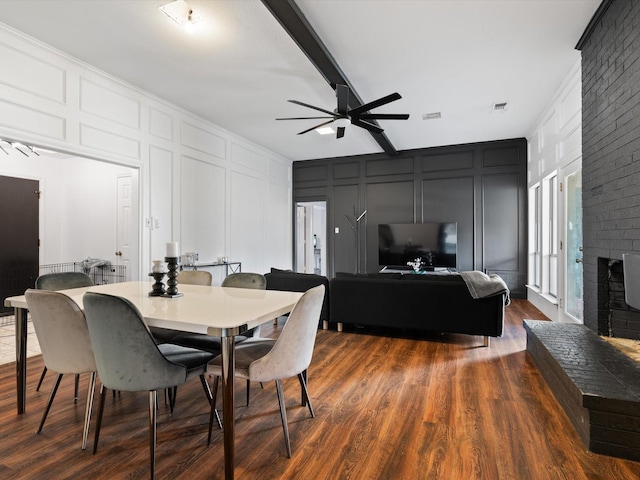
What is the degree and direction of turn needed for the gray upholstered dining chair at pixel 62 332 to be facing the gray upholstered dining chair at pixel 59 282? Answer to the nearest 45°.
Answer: approximately 45° to its left

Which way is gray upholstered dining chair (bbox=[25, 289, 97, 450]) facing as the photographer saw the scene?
facing away from the viewer and to the right of the viewer

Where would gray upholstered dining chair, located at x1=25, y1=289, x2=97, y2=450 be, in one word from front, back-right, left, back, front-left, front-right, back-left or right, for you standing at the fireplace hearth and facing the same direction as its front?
front-left

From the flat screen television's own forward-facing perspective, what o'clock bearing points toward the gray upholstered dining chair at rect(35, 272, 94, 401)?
The gray upholstered dining chair is roughly at 1 o'clock from the flat screen television.

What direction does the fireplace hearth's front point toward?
to the viewer's left

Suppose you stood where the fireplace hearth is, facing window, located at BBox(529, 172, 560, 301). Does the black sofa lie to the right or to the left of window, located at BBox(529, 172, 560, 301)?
left

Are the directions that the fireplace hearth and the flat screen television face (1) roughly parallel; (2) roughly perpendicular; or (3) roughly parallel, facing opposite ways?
roughly perpendicular

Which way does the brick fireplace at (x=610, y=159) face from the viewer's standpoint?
to the viewer's left

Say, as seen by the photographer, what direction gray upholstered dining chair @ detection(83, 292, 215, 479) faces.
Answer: facing away from the viewer and to the right of the viewer

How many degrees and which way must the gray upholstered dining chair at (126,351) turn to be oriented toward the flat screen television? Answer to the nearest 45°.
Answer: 0° — it already faces it

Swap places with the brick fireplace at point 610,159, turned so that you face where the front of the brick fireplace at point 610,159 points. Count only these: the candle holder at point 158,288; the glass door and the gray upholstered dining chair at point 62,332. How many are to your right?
1
